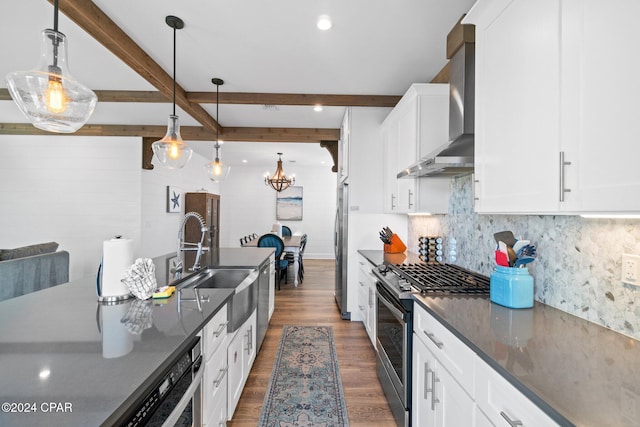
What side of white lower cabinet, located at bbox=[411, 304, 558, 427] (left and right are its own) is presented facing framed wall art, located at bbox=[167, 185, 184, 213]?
right

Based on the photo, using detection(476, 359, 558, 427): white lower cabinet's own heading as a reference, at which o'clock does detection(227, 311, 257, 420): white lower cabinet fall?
detection(227, 311, 257, 420): white lower cabinet is roughly at 2 o'clock from detection(476, 359, 558, 427): white lower cabinet.

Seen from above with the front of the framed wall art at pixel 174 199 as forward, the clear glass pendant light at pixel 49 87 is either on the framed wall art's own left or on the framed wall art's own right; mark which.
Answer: on the framed wall art's own right

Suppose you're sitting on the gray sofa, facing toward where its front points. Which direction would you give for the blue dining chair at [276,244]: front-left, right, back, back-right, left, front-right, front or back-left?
back-right

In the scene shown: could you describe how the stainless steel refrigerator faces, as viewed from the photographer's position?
facing to the left of the viewer

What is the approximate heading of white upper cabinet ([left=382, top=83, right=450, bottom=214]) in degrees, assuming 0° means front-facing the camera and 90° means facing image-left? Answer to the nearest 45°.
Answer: approximately 90°

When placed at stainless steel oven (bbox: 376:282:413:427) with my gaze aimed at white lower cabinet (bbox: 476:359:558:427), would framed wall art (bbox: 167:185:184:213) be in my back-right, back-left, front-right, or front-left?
back-right

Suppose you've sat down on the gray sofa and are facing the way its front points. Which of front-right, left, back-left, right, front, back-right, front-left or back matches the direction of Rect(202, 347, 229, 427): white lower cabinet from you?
back-left

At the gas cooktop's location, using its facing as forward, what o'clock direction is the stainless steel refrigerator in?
The stainless steel refrigerator is roughly at 2 o'clock from the gas cooktop.

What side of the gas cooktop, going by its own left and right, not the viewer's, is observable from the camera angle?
left

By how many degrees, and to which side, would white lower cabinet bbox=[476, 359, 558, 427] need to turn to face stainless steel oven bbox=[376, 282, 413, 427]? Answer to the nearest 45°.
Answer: approximately 90° to its right

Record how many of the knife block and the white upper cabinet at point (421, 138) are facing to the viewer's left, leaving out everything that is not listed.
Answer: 2
